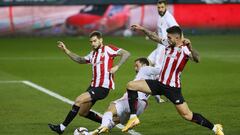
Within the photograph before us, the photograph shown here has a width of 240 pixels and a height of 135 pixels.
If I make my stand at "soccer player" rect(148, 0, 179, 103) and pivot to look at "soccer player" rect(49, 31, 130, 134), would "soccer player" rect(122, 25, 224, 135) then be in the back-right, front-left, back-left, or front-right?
front-left

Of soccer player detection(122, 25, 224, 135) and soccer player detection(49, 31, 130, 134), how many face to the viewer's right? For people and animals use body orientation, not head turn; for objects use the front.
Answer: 0

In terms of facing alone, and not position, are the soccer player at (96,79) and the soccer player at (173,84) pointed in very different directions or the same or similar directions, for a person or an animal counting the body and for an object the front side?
same or similar directions

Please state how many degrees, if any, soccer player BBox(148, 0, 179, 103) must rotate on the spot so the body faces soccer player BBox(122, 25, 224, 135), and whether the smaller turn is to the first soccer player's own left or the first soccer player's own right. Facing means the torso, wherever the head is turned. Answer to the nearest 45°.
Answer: approximately 45° to the first soccer player's own left

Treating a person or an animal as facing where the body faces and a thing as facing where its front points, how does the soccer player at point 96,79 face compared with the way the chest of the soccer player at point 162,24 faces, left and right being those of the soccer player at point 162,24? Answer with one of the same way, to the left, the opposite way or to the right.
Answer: the same way

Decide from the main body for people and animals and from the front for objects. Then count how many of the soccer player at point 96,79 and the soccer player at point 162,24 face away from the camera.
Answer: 0

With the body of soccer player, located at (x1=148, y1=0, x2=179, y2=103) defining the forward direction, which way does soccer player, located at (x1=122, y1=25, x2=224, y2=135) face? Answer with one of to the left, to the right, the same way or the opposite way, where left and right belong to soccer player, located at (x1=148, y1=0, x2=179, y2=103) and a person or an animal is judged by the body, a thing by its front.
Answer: the same way

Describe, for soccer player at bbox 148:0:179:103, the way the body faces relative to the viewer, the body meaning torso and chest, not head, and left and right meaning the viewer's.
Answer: facing the viewer and to the left of the viewer

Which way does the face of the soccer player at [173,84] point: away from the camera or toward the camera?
toward the camera

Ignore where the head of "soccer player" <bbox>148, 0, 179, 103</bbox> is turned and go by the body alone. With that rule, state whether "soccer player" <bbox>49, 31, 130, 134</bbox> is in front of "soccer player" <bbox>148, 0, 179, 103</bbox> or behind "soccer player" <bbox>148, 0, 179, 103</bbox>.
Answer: in front
